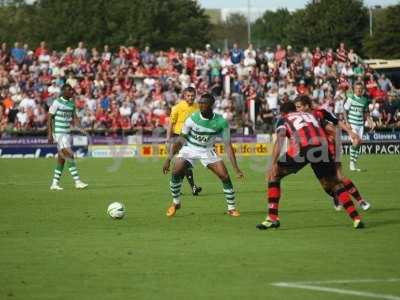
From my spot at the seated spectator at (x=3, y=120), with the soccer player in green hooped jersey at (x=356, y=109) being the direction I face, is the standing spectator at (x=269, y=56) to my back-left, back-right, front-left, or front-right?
front-left

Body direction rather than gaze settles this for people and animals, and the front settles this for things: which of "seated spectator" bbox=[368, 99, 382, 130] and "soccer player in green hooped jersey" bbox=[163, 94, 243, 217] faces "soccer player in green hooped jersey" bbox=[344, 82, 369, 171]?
the seated spectator

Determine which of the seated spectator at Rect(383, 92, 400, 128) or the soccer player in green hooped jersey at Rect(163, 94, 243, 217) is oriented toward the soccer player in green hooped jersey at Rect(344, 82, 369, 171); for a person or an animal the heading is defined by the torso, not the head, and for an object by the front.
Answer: the seated spectator

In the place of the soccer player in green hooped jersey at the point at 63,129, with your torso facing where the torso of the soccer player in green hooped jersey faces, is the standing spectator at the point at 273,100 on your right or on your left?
on your left

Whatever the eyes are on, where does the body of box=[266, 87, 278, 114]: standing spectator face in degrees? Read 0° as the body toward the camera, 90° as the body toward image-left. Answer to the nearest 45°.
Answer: approximately 0°

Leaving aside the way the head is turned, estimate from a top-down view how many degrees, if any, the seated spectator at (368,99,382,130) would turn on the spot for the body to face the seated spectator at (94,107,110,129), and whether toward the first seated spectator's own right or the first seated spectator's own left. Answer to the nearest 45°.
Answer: approximately 90° to the first seated spectator's own right

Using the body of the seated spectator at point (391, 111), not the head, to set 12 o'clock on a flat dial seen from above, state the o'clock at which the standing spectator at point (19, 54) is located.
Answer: The standing spectator is roughly at 3 o'clock from the seated spectator.

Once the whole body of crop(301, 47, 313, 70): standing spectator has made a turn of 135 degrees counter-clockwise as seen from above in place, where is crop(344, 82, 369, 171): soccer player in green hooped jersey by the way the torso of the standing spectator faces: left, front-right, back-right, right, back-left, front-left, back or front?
back-right

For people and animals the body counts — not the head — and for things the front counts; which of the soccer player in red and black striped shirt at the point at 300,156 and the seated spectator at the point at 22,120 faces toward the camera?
the seated spectator

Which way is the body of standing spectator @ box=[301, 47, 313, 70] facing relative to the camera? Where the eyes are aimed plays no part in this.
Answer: toward the camera

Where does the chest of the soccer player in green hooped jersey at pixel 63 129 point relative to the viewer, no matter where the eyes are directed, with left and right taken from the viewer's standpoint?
facing the viewer and to the right of the viewer

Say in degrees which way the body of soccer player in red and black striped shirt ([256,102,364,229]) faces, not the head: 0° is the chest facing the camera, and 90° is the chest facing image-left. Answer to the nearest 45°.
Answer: approximately 135°

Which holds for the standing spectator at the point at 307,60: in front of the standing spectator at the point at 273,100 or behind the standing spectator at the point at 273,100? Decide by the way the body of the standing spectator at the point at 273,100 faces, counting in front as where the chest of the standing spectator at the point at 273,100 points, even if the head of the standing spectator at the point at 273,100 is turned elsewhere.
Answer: behind

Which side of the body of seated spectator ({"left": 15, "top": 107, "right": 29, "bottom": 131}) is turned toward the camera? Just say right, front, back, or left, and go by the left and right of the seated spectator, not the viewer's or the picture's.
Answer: front

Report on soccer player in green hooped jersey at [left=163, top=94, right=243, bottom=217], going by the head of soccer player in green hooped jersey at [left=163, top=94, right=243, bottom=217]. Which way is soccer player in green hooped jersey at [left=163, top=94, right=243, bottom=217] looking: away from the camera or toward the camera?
toward the camera

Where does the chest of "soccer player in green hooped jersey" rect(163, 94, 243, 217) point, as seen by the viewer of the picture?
toward the camera

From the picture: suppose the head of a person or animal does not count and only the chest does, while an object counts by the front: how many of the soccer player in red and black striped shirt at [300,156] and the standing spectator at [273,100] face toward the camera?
1

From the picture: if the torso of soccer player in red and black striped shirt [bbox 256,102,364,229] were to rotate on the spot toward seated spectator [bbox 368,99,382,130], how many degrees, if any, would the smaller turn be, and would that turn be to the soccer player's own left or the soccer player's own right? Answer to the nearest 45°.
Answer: approximately 45° to the soccer player's own right

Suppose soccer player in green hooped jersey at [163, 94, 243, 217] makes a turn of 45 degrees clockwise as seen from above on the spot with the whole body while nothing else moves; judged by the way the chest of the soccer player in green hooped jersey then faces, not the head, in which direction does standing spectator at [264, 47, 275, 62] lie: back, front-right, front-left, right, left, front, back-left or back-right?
back-right

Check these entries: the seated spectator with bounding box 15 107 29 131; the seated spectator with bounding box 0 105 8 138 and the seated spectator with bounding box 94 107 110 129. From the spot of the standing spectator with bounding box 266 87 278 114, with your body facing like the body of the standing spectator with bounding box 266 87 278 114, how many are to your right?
3
